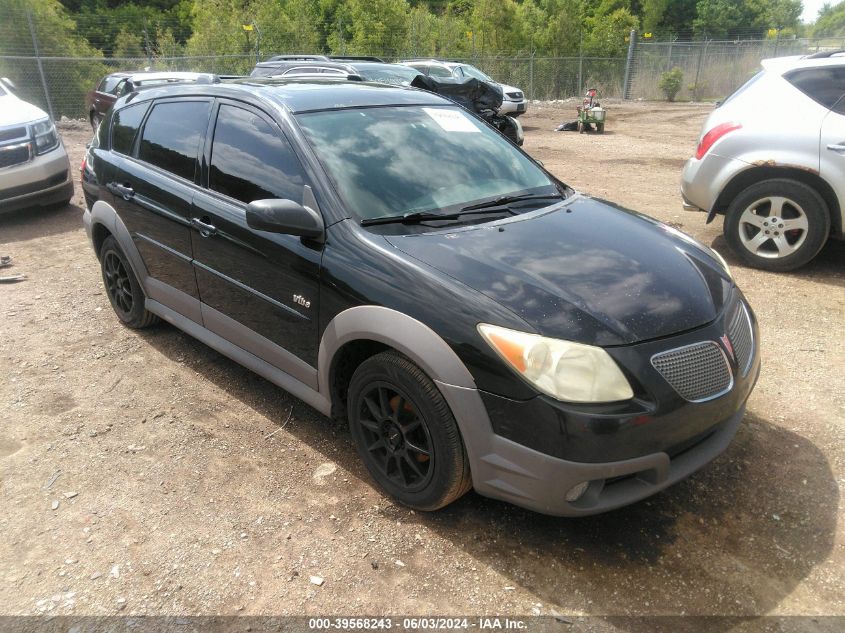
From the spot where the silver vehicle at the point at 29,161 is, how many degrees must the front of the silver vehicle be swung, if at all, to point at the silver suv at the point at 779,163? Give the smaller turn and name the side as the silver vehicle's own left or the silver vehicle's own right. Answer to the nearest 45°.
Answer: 0° — it already faces it

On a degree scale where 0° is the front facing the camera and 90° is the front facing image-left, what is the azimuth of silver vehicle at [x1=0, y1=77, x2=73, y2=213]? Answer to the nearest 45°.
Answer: approximately 315°

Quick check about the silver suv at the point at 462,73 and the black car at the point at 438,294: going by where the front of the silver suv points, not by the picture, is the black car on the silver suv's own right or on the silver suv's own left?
on the silver suv's own right

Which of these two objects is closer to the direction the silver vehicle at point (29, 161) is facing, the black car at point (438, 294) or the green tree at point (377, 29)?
the black car

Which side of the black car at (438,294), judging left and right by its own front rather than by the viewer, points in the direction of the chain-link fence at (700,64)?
left

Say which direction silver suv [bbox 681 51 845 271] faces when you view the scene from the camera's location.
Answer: facing to the right of the viewer

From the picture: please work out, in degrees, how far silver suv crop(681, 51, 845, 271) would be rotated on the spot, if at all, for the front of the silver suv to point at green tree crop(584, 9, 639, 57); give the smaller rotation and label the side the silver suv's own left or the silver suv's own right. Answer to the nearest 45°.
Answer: approximately 90° to the silver suv's own left

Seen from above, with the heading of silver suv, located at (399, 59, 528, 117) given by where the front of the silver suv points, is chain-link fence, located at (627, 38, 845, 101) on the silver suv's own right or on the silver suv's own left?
on the silver suv's own left

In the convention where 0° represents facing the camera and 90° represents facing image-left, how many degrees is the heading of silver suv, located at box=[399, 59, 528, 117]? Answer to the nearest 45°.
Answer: approximately 315°
